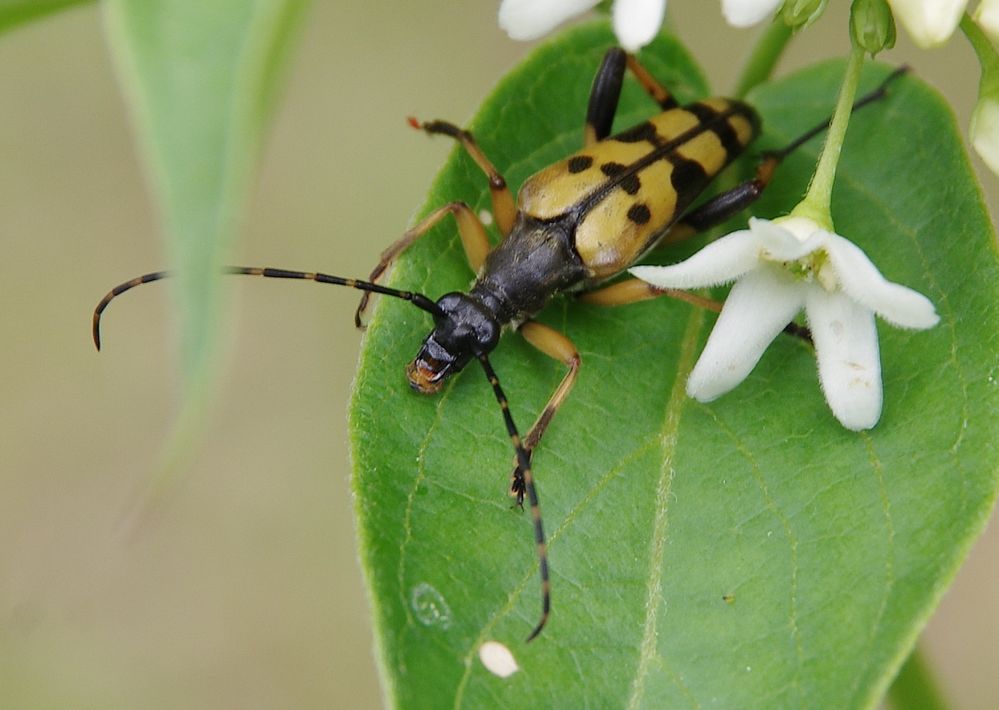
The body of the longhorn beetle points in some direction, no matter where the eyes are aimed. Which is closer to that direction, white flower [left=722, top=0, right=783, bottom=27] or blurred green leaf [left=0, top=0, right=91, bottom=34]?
the blurred green leaf

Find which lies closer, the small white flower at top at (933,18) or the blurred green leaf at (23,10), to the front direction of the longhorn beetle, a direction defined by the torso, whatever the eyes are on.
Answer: the blurred green leaf

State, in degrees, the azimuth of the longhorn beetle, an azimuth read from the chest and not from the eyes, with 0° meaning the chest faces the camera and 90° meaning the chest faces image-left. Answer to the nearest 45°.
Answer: approximately 45°
